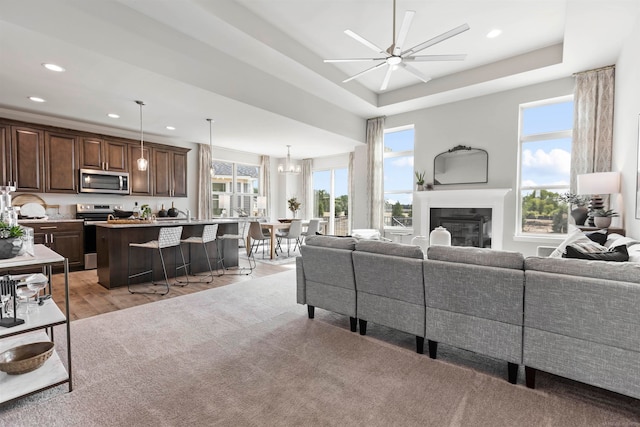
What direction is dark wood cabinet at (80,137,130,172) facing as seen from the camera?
toward the camera

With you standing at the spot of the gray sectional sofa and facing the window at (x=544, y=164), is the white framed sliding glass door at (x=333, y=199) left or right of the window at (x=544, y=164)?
left

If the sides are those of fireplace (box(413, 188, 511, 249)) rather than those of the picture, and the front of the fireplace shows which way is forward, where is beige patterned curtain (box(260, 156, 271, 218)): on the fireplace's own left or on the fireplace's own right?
on the fireplace's own right

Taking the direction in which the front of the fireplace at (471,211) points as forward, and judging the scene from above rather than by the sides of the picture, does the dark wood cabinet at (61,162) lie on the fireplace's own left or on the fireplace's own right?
on the fireplace's own right

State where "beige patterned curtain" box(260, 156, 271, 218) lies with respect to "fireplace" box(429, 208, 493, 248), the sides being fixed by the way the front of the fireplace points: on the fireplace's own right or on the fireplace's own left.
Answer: on the fireplace's own right

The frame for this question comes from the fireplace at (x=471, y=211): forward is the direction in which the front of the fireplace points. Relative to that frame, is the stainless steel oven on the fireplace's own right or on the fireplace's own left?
on the fireplace's own right

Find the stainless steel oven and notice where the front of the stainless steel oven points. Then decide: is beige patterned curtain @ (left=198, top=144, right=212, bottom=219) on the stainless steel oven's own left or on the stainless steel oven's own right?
on the stainless steel oven's own left

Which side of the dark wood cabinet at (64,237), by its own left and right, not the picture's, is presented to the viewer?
front

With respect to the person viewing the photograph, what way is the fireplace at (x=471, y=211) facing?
facing the viewer

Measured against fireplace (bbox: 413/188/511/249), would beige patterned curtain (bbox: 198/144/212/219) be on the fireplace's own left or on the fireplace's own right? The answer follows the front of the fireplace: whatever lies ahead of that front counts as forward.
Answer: on the fireplace's own right

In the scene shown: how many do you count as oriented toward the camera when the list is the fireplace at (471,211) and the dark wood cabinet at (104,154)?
2
